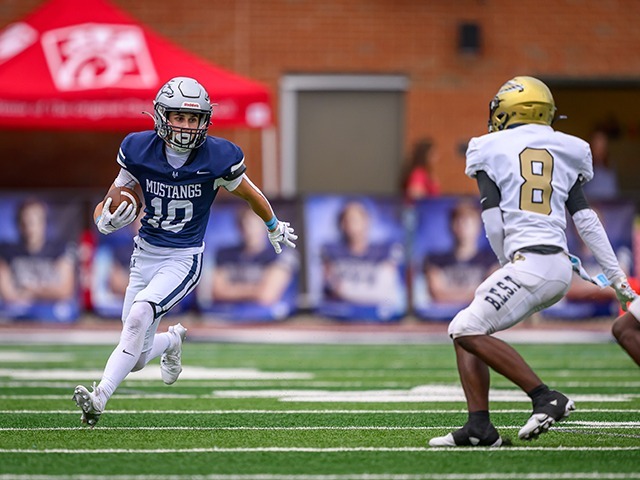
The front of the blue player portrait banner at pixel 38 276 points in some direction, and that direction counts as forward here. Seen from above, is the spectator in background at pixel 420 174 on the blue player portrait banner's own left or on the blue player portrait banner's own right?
on the blue player portrait banner's own left

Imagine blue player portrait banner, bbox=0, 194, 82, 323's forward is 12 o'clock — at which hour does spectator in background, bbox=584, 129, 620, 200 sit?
The spectator in background is roughly at 9 o'clock from the blue player portrait banner.

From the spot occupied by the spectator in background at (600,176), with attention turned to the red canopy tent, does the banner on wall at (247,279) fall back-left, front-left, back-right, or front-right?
front-left

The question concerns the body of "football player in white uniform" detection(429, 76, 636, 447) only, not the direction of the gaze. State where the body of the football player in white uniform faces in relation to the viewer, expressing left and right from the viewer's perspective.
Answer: facing away from the viewer and to the left of the viewer

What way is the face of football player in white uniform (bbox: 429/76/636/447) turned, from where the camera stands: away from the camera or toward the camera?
away from the camera

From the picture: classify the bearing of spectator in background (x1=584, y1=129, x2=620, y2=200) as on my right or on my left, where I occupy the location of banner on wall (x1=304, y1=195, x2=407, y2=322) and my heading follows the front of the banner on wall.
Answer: on my left

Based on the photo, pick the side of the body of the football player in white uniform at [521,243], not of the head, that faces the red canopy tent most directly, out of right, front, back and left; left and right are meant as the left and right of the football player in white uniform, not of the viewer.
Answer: front

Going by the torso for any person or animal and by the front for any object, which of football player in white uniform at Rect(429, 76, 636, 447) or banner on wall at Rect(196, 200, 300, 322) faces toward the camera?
the banner on wall

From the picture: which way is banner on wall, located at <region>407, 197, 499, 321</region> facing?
toward the camera

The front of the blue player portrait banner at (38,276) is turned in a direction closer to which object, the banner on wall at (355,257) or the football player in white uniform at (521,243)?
the football player in white uniform

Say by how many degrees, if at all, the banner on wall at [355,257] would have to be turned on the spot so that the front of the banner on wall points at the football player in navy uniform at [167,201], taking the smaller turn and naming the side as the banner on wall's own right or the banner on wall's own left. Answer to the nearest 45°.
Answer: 0° — it already faces them

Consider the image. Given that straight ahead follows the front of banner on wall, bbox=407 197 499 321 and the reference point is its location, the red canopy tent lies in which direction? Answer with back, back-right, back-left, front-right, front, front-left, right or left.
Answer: right

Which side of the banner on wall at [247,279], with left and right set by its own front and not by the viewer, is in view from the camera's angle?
front

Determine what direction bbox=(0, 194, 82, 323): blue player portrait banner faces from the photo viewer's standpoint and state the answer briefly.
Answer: facing the viewer

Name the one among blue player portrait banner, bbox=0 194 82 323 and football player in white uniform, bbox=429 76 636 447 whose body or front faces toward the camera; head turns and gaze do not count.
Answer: the blue player portrait banner

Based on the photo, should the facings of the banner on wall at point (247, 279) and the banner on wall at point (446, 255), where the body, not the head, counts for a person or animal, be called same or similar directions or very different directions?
same or similar directions
